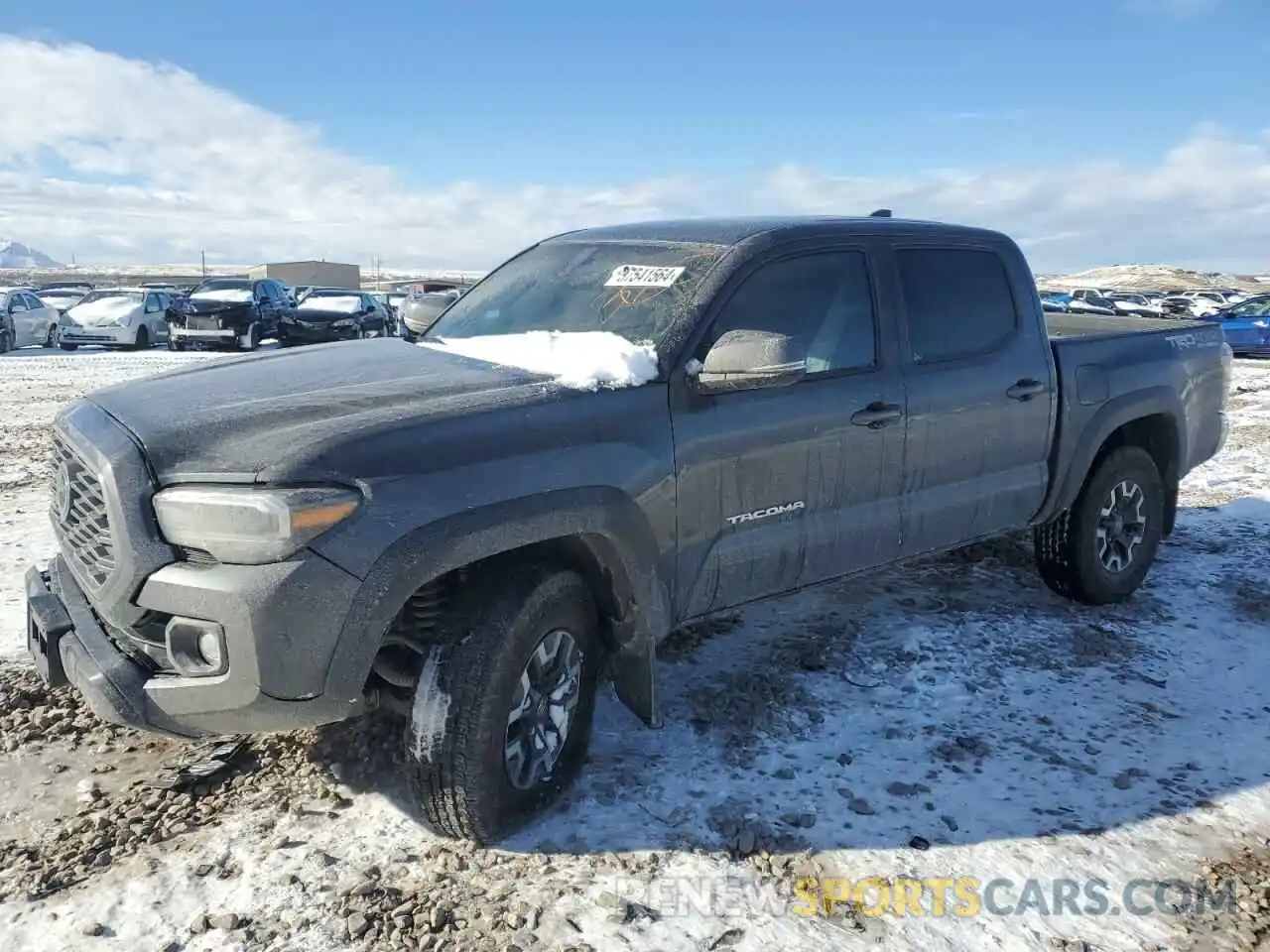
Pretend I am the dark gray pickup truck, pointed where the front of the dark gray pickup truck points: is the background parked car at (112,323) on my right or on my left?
on my right

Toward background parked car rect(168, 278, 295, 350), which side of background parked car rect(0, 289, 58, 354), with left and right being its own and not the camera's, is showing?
left

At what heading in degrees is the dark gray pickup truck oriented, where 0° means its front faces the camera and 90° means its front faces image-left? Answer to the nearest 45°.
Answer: approximately 45°

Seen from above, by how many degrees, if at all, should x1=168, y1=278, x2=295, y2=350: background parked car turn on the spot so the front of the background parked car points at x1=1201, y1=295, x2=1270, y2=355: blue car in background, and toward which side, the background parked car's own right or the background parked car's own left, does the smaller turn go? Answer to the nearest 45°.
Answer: approximately 135° to the background parked car's own left

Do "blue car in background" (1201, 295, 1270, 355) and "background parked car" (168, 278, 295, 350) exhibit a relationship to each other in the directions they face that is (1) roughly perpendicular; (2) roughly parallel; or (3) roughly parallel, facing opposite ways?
roughly perpendicular

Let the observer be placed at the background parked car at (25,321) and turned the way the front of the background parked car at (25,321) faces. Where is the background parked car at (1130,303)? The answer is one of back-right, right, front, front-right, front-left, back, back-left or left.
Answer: back-left

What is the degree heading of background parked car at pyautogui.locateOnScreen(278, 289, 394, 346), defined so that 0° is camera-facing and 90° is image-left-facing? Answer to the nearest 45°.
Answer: approximately 45°

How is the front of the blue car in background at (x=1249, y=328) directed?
to the viewer's left

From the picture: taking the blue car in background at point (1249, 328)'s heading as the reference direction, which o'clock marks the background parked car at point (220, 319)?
The background parked car is roughly at 11 o'clock from the blue car in background.

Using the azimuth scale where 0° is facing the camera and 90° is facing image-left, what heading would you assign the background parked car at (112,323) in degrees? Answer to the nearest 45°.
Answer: approximately 45°
